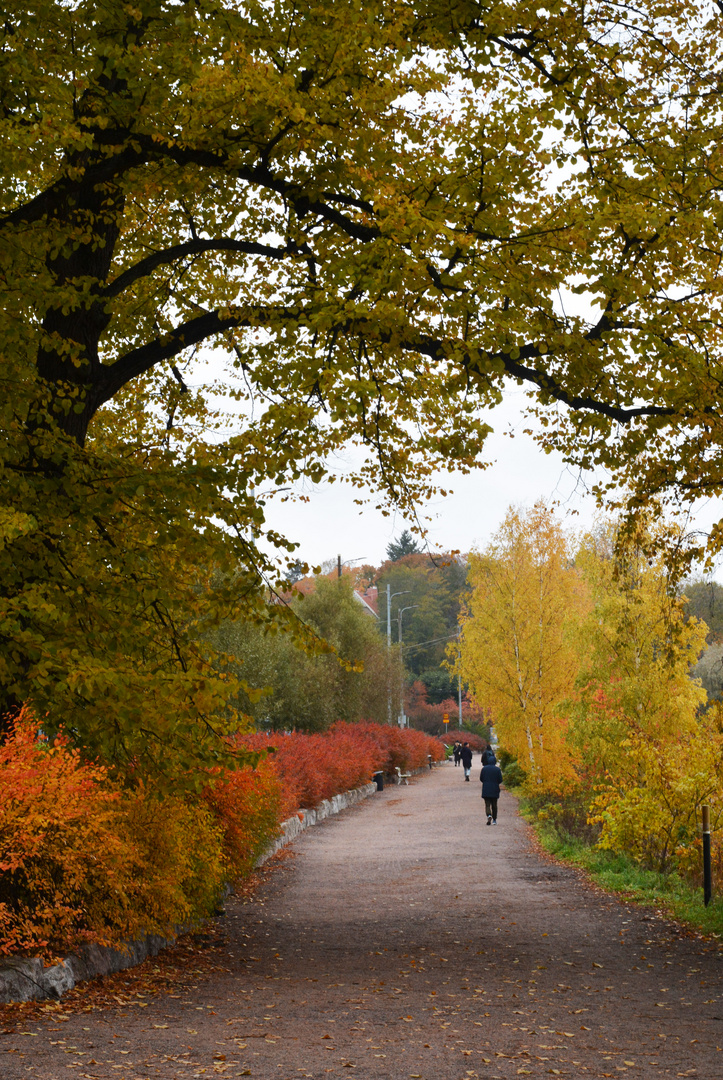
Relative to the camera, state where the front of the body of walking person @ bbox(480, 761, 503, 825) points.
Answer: away from the camera

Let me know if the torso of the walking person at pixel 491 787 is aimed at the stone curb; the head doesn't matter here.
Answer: no

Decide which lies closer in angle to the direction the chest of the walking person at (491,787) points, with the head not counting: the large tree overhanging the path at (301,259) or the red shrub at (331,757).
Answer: the red shrub

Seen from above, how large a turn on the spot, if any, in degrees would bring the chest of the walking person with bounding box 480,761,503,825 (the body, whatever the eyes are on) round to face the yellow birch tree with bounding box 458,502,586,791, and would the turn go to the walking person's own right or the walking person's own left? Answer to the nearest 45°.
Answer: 0° — they already face it

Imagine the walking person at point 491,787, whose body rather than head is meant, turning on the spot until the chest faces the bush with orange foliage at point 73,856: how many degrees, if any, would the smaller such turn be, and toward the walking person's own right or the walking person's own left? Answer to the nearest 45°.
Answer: approximately 180°

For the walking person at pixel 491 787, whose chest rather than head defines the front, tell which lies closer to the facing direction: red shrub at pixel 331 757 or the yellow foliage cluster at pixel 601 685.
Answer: the red shrub

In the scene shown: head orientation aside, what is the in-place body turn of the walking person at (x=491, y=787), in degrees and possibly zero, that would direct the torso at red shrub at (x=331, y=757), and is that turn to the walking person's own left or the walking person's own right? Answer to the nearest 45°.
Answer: approximately 45° to the walking person's own left

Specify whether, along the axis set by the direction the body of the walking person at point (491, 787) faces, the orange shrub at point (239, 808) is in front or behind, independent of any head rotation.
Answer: behind

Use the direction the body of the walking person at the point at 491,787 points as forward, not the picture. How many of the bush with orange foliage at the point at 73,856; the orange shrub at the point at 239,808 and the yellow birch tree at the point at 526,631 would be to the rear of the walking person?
2

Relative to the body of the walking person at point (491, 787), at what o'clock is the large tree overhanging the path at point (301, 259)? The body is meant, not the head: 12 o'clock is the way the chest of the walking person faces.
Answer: The large tree overhanging the path is roughly at 6 o'clock from the walking person.

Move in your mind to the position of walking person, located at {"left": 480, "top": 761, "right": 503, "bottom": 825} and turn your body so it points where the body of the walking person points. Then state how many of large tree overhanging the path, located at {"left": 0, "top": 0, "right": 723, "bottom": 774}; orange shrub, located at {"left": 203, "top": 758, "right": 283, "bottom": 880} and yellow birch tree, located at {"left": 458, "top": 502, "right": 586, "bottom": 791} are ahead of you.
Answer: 1
